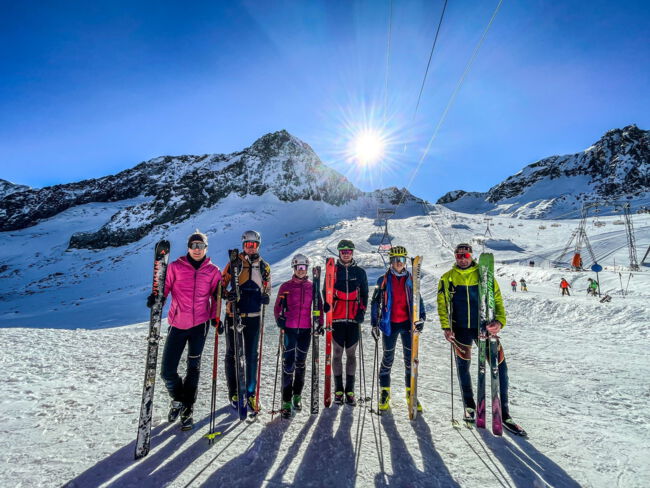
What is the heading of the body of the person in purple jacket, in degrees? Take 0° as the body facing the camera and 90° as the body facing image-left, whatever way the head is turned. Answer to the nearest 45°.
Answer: approximately 0°

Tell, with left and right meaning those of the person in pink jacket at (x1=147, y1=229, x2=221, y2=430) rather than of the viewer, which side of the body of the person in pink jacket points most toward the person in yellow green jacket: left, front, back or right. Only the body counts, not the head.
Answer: left

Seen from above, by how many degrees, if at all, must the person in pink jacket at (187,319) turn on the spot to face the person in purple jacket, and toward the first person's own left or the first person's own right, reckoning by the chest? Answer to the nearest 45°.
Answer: approximately 90° to the first person's own left

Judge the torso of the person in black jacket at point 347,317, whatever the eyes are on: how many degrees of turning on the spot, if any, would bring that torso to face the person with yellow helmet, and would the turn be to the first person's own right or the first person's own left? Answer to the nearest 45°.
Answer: approximately 90° to the first person's own left

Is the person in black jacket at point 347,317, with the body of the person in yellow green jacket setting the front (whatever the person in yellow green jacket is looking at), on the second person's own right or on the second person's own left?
on the second person's own right
